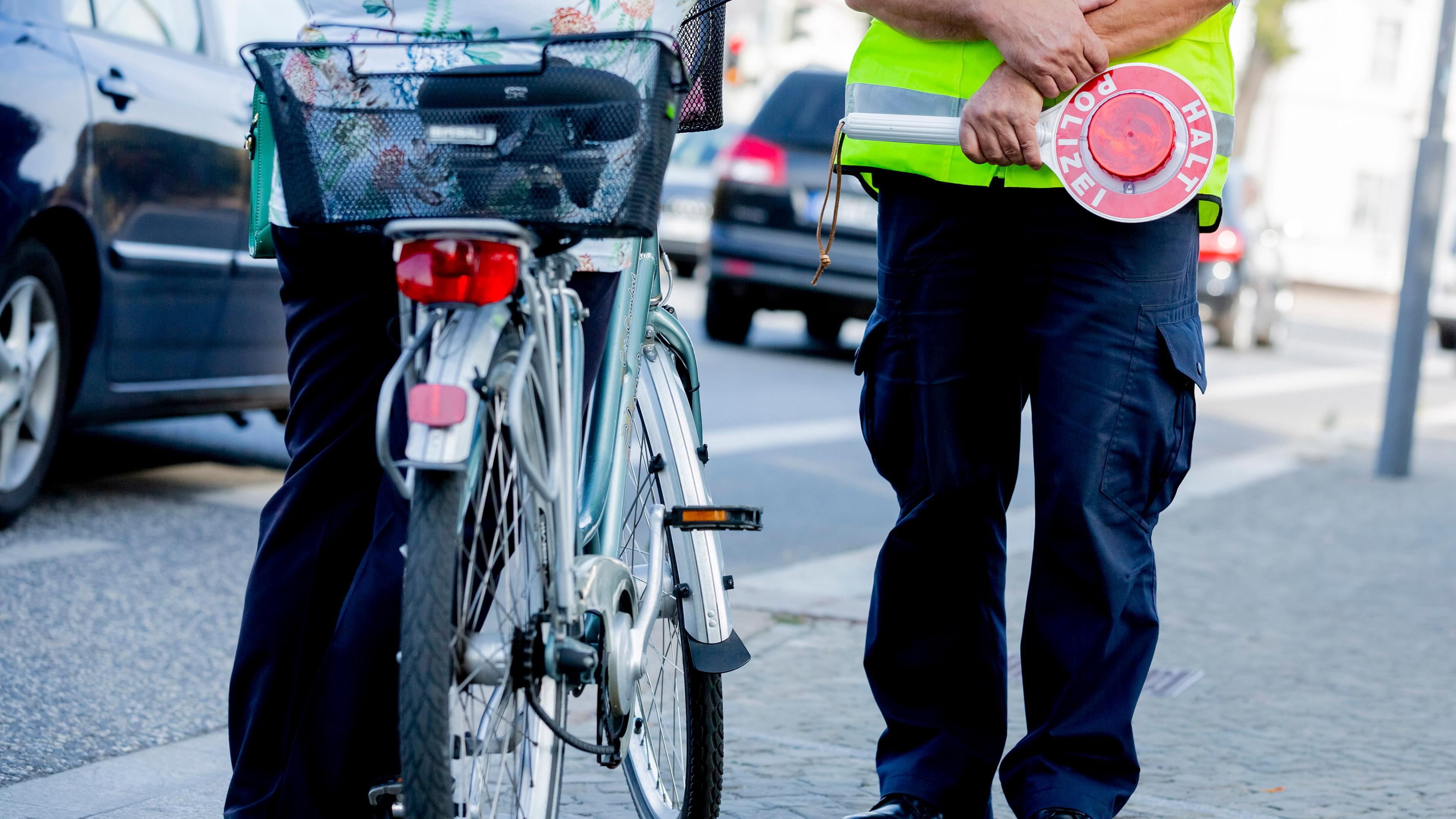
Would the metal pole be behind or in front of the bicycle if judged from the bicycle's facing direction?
in front

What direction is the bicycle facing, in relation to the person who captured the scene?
facing away from the viewer and to the right of the viewer

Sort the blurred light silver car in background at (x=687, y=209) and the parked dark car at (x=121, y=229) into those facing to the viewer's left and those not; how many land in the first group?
0

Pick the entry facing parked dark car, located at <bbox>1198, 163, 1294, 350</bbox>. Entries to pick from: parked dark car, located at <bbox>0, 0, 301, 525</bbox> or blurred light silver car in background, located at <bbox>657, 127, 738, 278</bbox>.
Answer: parked dark car, located at <bbox>0, 0, 301, 525</bbox>

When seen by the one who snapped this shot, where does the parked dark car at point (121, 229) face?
facing away from the viewer and to the right of the viewer

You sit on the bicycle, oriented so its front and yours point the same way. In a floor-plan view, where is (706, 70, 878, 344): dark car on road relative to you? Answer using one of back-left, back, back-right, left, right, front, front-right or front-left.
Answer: front-left

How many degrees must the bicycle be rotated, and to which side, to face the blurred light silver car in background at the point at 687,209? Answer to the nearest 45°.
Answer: approximately 45° to its left

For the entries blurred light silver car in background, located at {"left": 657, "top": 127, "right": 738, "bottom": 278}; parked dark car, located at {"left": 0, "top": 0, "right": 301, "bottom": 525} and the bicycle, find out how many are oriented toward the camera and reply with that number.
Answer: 1
